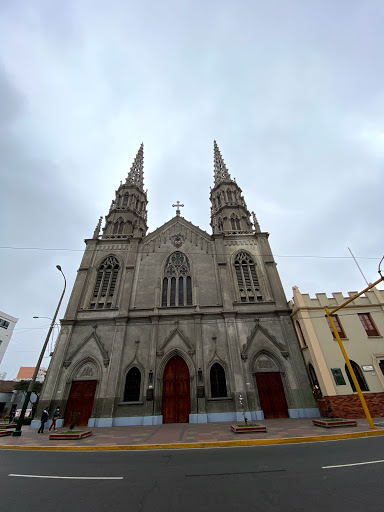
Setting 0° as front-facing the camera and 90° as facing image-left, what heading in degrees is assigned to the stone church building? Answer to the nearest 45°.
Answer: approximately 0°

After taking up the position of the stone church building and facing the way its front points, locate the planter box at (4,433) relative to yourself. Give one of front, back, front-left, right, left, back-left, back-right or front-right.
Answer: right

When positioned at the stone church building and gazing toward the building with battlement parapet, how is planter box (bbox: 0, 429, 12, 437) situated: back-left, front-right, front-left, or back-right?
back-right

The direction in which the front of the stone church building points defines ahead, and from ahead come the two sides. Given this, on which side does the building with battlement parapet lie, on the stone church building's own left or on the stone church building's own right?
on the stone church building's own left
